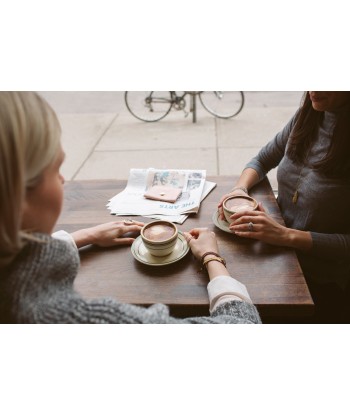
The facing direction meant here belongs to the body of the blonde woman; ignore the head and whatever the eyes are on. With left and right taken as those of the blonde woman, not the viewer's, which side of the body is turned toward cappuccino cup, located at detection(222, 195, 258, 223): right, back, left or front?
front

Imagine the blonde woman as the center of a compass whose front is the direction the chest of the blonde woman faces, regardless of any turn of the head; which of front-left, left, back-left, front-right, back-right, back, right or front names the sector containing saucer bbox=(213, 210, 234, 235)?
front

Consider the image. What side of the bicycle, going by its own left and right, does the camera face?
right

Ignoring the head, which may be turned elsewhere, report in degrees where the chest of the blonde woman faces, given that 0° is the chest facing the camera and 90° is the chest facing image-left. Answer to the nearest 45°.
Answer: approximately 225°

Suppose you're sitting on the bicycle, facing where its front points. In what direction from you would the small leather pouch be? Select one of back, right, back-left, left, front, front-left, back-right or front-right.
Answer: right

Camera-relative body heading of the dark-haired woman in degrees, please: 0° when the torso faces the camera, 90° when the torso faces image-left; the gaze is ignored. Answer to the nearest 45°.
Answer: approximately 45°

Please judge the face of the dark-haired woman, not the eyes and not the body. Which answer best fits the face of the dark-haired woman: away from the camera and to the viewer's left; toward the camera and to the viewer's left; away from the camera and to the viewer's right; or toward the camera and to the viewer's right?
toward the camera and to the viewer's left

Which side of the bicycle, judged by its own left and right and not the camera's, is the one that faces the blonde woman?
right

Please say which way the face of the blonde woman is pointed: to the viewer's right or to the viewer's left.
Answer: to the viewer's right

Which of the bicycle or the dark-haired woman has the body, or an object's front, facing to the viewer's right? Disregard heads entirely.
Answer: the bicycle
